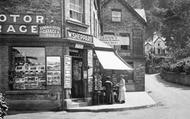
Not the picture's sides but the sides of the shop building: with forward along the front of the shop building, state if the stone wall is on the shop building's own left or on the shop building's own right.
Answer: on the shop building's own left

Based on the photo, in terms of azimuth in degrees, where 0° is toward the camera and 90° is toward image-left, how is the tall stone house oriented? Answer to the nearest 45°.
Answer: approximately 0°

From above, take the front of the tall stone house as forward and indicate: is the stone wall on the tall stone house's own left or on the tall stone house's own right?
on the tall stone house's own left

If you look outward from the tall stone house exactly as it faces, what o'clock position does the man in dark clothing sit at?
The man in dark clothing is roughly at 12 o'clock from the tall stone house.

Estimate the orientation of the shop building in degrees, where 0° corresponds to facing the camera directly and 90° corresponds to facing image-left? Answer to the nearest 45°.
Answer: approximately 315°

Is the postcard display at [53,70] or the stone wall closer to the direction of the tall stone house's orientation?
the postcard display
